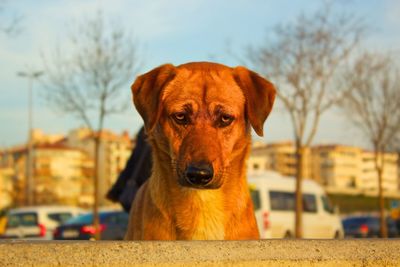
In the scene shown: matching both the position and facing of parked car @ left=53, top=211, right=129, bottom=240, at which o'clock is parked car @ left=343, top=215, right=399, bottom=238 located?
parked car @ left=343, top=215, right=399, bottom=238 is roughly at 12 o'clock from parked car @ left=53, top=211, right=129, bottom=240.

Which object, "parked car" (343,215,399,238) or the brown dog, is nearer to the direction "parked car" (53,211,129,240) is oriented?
the parked car

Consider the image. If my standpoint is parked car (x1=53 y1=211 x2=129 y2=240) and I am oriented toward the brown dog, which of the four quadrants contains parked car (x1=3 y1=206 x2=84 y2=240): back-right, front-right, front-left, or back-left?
back-right

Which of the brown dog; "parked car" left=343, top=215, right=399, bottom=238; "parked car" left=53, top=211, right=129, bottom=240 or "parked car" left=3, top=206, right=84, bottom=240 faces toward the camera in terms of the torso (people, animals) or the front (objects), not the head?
the brown dog

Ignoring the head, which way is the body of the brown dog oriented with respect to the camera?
toward the camera

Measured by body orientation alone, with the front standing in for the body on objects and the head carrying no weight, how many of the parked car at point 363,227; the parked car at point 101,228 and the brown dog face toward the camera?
1

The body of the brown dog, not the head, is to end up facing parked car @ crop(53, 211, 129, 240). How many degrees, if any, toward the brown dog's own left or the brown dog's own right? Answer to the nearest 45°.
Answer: approximately 180°

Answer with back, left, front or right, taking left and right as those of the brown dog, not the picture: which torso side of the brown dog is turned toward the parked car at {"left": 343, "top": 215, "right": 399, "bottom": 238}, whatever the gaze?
back

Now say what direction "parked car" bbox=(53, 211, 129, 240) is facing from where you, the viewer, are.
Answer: facing away from the viewer and to the right of the viewer

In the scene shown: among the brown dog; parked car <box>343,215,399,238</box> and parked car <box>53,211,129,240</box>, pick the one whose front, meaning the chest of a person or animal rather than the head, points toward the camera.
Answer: the brown dog

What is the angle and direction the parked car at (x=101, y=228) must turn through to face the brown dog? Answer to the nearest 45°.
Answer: approximately 135° to its right
